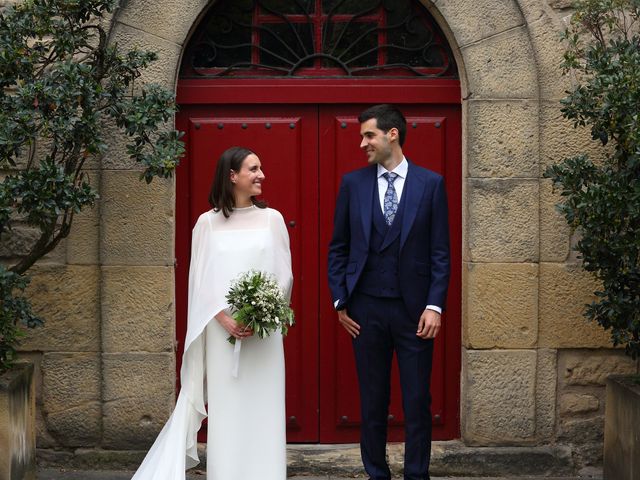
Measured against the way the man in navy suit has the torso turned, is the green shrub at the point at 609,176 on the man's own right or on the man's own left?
on the man's own left

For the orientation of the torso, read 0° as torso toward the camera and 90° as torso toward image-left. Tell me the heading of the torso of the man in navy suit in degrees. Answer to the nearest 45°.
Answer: approximately 0°

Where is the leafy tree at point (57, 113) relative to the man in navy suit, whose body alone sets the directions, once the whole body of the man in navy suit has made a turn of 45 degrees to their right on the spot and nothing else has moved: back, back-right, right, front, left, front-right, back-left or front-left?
front-right

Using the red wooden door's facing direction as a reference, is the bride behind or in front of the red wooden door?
in front

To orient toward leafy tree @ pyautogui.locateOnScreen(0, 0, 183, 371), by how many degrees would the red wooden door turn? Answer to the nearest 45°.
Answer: approximately 45° to its right

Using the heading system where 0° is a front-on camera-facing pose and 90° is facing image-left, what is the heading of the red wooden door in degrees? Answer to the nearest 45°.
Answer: approximately 0°

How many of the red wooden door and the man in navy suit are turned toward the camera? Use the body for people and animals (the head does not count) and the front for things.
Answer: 2

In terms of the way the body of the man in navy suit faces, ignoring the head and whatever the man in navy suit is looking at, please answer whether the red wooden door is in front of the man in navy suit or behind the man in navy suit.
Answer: behind

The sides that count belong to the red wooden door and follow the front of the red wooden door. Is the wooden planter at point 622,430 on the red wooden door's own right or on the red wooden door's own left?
on the red wooden door's own left
